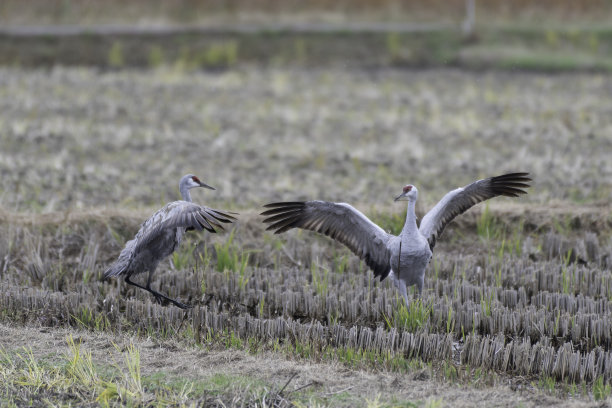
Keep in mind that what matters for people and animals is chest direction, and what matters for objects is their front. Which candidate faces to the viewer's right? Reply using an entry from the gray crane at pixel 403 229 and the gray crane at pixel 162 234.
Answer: the gray crane at pixel 162 234

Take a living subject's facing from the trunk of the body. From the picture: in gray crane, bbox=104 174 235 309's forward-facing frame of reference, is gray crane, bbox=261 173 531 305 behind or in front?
in front

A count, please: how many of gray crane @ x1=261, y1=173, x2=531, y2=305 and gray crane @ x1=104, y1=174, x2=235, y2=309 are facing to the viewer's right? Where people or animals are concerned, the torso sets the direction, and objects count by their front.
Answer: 1

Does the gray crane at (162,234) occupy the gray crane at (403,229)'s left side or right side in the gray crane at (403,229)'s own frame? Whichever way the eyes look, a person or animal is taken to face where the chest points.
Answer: on its right

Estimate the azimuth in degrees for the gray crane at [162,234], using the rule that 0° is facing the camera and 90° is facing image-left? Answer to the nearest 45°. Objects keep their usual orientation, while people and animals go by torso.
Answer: approximately 270°

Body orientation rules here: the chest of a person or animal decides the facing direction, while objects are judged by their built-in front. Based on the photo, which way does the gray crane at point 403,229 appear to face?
toward the camera

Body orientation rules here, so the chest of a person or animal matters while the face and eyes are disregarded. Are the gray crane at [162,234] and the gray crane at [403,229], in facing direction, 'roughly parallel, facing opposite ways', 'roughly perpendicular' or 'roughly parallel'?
roughly perpendicular
